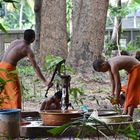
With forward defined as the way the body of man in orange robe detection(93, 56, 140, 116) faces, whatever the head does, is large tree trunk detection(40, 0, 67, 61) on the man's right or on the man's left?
on the man's right

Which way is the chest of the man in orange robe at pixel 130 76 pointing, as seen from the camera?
to the viewer's left

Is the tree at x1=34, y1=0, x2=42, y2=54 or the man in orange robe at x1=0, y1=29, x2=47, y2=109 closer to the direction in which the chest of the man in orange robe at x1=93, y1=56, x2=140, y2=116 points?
the man in orange robe

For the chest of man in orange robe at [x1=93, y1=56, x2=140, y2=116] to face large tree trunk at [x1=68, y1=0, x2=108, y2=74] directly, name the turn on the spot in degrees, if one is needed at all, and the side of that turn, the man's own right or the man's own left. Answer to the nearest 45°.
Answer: approximately 90° to the man's own right

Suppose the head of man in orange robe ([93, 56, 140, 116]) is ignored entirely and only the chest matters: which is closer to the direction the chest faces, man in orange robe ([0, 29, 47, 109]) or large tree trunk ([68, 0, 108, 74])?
the man in orange robe

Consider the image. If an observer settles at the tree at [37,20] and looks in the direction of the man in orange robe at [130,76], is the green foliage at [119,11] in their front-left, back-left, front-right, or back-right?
back-left

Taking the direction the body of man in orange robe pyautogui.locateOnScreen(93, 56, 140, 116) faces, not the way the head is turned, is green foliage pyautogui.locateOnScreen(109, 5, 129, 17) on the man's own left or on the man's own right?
on the man's own right

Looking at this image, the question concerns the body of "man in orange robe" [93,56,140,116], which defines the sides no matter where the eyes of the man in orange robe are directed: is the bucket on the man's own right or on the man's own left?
on the man's own left

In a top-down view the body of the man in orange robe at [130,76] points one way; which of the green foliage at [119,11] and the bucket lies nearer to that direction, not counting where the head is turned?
the bucket
